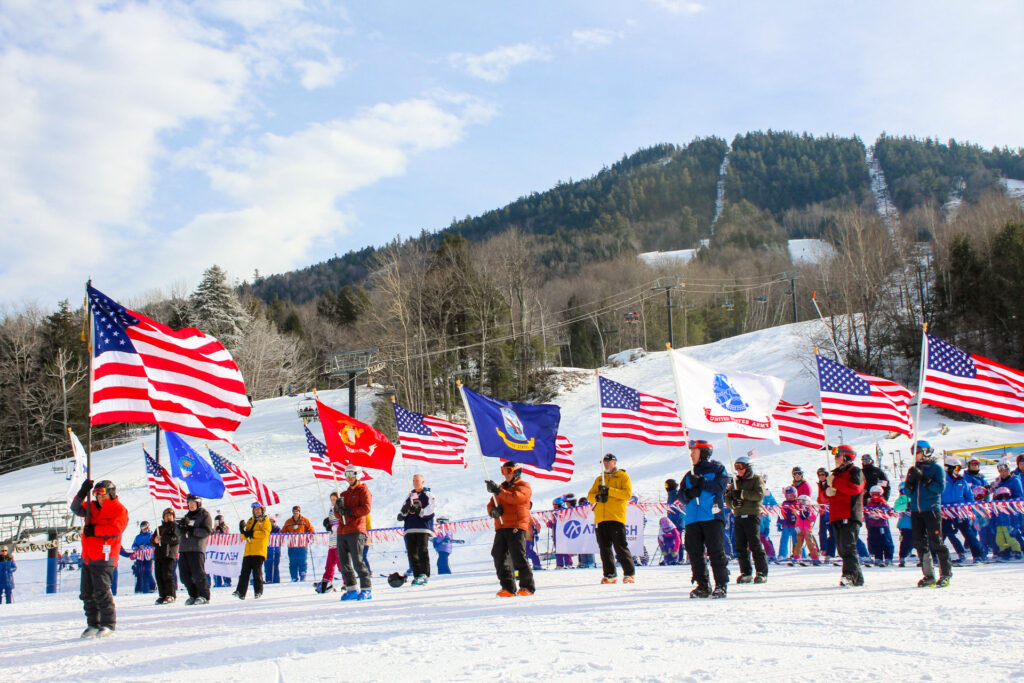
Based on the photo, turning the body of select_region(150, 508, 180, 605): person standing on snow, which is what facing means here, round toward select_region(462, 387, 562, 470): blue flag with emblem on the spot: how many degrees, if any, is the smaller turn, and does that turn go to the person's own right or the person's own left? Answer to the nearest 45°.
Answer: approximately 135° to the person's own left

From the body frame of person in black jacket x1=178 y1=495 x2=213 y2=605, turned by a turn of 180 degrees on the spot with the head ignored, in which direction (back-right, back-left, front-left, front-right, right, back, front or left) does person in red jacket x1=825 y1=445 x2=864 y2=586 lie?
right

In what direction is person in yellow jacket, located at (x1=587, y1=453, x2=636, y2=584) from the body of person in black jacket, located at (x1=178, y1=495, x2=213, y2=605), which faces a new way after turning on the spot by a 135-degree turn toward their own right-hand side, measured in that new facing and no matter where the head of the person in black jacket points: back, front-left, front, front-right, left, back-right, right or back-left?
back-right

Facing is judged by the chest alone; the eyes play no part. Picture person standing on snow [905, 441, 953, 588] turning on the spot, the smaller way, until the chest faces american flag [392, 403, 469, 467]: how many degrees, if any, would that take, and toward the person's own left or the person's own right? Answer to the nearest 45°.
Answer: approximately 90° to the person's own right

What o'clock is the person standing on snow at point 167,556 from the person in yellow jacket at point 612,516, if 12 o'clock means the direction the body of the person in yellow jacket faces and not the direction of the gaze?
The person standing on snow is roughly at 2 o'clock from the person in yellow jacket.

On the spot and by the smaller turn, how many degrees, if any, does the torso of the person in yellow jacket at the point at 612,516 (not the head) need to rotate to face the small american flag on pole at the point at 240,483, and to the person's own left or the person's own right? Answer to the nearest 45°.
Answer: approximately 90° to the person's own right

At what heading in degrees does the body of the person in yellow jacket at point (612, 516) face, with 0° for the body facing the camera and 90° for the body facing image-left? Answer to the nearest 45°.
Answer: approximately 45°

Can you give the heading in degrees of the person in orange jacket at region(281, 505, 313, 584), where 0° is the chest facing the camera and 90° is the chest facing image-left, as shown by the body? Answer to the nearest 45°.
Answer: approximately 0°
